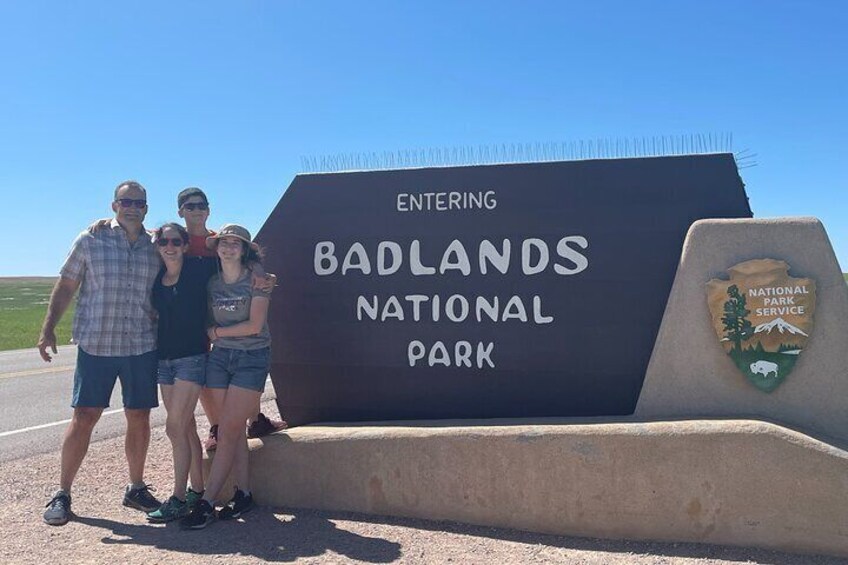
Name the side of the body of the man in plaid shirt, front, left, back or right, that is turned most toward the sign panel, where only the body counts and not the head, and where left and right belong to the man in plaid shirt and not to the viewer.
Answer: left

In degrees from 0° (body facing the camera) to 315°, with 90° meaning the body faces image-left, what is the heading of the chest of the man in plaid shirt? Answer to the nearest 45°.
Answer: approximately 0°

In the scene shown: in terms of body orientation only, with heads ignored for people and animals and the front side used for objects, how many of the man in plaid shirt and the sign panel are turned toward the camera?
2

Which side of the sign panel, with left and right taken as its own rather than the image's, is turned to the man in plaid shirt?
right

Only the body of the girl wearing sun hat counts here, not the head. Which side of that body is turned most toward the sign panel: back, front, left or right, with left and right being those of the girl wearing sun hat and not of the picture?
left

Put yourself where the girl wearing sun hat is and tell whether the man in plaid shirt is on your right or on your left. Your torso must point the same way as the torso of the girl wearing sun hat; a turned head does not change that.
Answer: on your right
